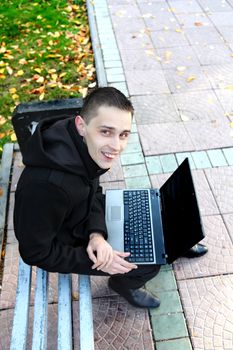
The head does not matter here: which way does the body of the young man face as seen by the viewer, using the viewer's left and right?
facing to the right of the viewer

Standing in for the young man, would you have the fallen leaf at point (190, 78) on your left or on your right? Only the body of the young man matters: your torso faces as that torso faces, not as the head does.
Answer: on your left
